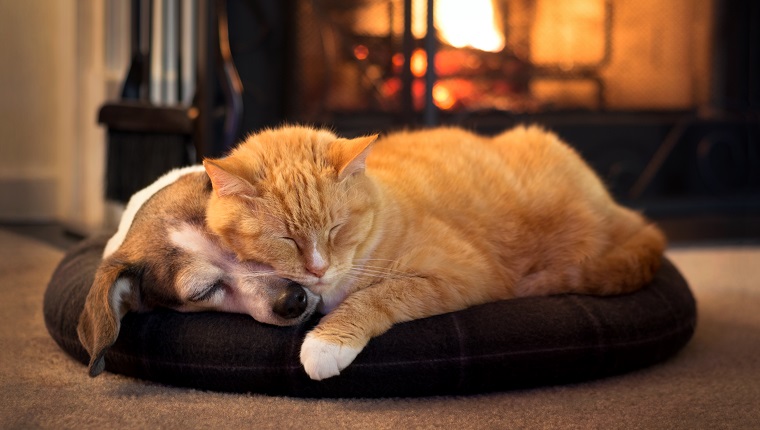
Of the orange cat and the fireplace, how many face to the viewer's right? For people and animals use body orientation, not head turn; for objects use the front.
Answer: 0

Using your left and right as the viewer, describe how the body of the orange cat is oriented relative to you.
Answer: facing the viewer and to the left of the viewer

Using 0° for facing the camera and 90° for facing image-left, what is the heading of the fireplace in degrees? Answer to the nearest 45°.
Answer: approximately 0°

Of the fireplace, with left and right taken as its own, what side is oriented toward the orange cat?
front

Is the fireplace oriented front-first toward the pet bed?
yes
